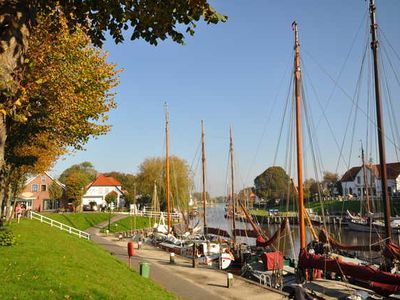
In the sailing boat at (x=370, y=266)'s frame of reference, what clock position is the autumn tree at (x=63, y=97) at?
The autumn tree is roughly at 10 o'clock from the sailing boat.

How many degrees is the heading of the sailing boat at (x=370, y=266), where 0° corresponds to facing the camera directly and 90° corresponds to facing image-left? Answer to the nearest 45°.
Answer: approximately 135°

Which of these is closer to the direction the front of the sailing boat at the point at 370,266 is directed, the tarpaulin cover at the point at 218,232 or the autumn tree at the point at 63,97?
the tarpaulin cover

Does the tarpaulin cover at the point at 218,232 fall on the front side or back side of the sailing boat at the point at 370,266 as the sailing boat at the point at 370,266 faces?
on the front side

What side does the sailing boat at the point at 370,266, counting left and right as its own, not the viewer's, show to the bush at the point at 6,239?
left

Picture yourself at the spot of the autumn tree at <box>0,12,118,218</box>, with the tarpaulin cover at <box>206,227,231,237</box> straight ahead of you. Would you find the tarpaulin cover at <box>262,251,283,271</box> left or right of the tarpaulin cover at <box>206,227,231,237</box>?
right
